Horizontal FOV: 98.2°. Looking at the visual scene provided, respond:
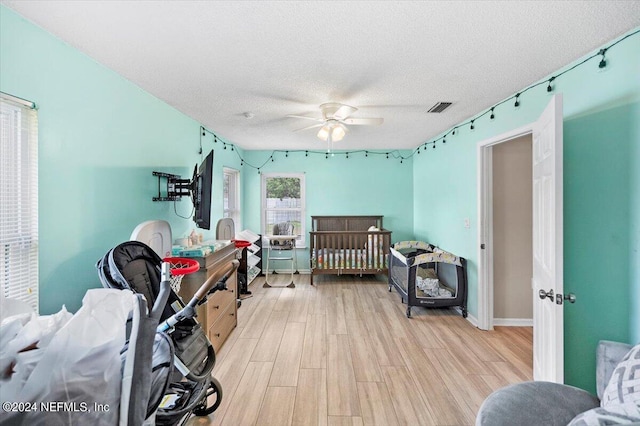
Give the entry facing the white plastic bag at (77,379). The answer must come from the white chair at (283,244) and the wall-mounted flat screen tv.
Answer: the white chair

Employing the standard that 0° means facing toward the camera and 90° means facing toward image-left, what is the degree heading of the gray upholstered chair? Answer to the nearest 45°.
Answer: approximately 45°

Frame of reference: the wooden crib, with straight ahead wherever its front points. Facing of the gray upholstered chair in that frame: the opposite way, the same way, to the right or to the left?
to the right

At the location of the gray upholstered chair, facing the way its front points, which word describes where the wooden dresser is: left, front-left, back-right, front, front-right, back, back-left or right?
front-right

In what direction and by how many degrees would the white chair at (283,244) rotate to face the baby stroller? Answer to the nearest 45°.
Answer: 0° — it already faces it

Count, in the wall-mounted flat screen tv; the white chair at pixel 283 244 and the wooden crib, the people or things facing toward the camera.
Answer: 2

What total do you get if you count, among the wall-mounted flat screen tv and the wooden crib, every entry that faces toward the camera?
1

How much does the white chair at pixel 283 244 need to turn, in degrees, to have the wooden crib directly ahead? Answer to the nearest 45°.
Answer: approximately 45° to its left

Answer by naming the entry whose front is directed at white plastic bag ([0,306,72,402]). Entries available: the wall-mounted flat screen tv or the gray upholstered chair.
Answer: the gray upholstered chair

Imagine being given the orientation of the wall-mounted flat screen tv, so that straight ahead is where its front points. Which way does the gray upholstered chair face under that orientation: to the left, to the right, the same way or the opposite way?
the opposite way

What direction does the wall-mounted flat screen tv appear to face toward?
to the viewer's right
